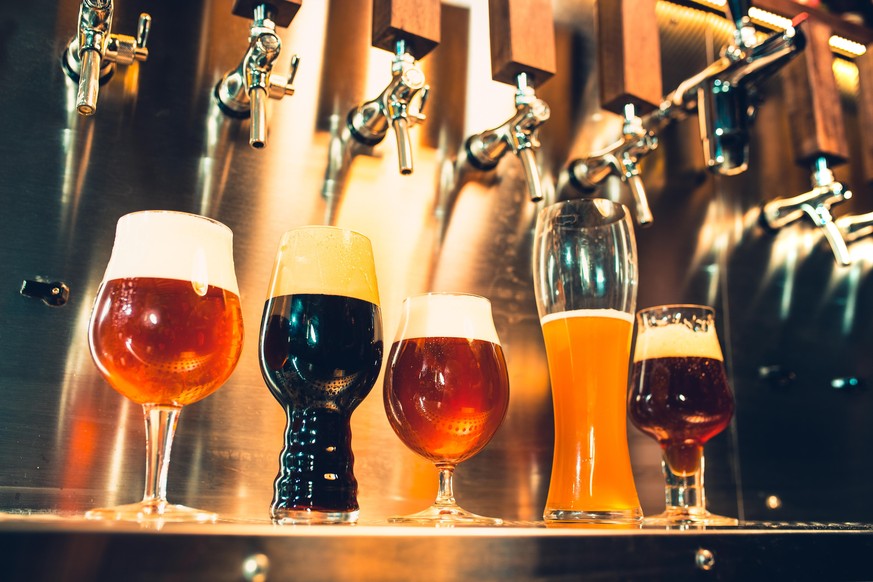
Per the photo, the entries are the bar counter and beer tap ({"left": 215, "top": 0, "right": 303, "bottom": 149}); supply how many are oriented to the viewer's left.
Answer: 0

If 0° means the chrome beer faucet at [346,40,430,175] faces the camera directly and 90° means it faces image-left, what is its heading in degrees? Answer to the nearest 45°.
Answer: approximately 315°

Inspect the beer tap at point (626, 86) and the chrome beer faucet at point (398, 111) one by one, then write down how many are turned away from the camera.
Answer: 0

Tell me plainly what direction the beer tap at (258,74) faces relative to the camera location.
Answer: facing the viewer and to the right of the viewer

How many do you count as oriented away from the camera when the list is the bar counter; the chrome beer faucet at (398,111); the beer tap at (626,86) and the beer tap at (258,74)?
0

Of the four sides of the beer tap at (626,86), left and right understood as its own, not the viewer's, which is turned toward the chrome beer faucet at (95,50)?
right

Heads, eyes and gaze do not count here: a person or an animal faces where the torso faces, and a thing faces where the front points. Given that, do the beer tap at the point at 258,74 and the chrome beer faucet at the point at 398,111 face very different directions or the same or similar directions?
same or similar directions

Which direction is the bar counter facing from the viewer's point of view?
toward the camera
